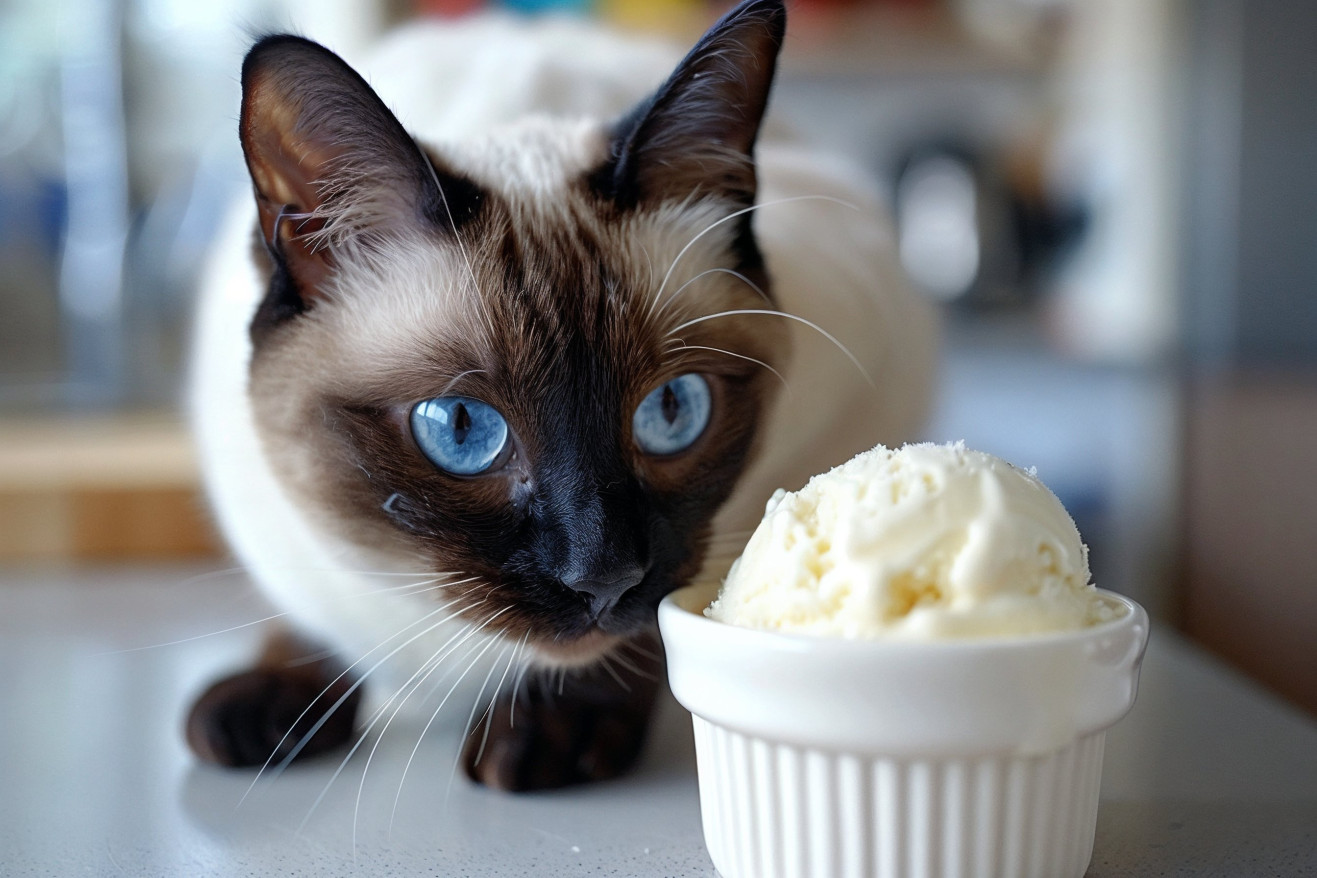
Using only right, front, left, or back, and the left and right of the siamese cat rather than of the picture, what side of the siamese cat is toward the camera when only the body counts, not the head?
front
